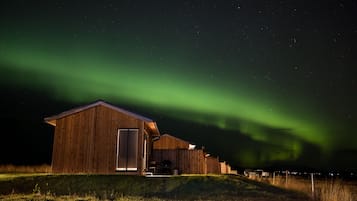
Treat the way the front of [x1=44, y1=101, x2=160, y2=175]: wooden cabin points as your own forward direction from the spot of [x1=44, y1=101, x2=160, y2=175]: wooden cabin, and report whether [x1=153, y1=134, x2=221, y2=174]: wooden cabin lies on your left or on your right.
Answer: on your left

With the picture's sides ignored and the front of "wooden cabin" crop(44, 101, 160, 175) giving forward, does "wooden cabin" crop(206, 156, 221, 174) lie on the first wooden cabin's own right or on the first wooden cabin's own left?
on the first wooden cabin's own left
